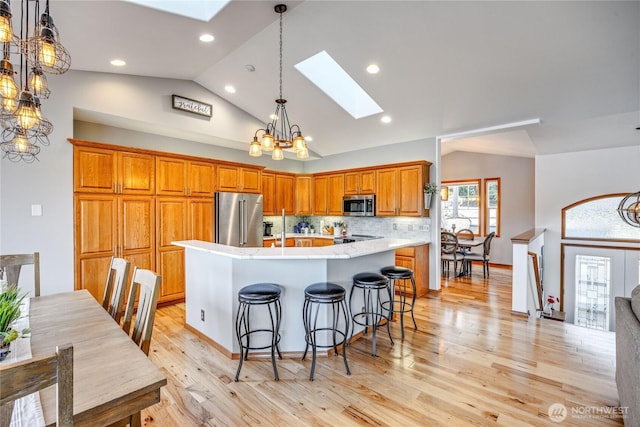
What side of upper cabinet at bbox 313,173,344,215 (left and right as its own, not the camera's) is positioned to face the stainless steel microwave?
left

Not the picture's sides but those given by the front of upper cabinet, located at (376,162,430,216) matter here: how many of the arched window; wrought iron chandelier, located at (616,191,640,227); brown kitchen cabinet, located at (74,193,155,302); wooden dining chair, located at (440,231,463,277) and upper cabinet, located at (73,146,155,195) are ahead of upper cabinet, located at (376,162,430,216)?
2

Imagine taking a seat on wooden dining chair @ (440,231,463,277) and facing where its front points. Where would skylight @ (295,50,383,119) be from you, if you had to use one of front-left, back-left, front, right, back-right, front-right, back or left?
back

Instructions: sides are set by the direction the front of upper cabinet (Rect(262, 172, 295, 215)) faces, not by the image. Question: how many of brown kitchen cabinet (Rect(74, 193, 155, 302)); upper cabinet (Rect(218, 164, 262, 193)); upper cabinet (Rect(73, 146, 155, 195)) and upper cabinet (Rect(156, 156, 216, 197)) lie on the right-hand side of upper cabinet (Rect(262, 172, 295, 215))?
4

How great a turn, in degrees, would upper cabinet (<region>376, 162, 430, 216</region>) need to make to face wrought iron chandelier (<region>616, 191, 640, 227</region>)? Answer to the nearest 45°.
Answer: approximately 135° to its left

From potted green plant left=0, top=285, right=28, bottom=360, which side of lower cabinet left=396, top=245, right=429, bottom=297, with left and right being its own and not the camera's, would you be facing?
front

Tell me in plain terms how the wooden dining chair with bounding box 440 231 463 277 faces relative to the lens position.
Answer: facing away from the viewer and to the right of the viewer

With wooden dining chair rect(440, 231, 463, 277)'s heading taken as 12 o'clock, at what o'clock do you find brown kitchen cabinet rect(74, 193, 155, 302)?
The brown kitchen cabinet is roughly at 6 o'clock from the wooden dining chair.

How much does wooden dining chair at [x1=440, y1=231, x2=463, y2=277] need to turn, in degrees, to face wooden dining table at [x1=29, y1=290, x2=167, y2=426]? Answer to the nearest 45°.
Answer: approximately 135° to its right

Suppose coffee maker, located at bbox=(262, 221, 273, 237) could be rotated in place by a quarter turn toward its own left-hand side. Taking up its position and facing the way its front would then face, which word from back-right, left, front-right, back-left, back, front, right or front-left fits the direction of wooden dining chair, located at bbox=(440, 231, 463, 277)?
front-right

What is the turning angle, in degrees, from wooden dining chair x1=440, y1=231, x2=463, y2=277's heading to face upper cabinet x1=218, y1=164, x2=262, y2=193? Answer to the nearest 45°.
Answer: approximately 180°

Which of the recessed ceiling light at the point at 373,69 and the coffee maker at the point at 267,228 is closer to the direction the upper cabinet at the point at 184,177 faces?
the recessed ceiling light

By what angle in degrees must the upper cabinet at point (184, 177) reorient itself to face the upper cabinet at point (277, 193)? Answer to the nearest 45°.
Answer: approximately 90° to its left

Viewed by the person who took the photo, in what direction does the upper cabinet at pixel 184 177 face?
facing the viewer and to the right of the viewer

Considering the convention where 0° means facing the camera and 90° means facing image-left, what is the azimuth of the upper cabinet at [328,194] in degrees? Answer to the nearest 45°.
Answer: approximately 45°

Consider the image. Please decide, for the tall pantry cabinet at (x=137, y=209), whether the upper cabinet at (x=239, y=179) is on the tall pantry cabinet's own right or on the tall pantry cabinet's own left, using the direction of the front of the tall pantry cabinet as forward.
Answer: on the tall pantry cabinet's own left
